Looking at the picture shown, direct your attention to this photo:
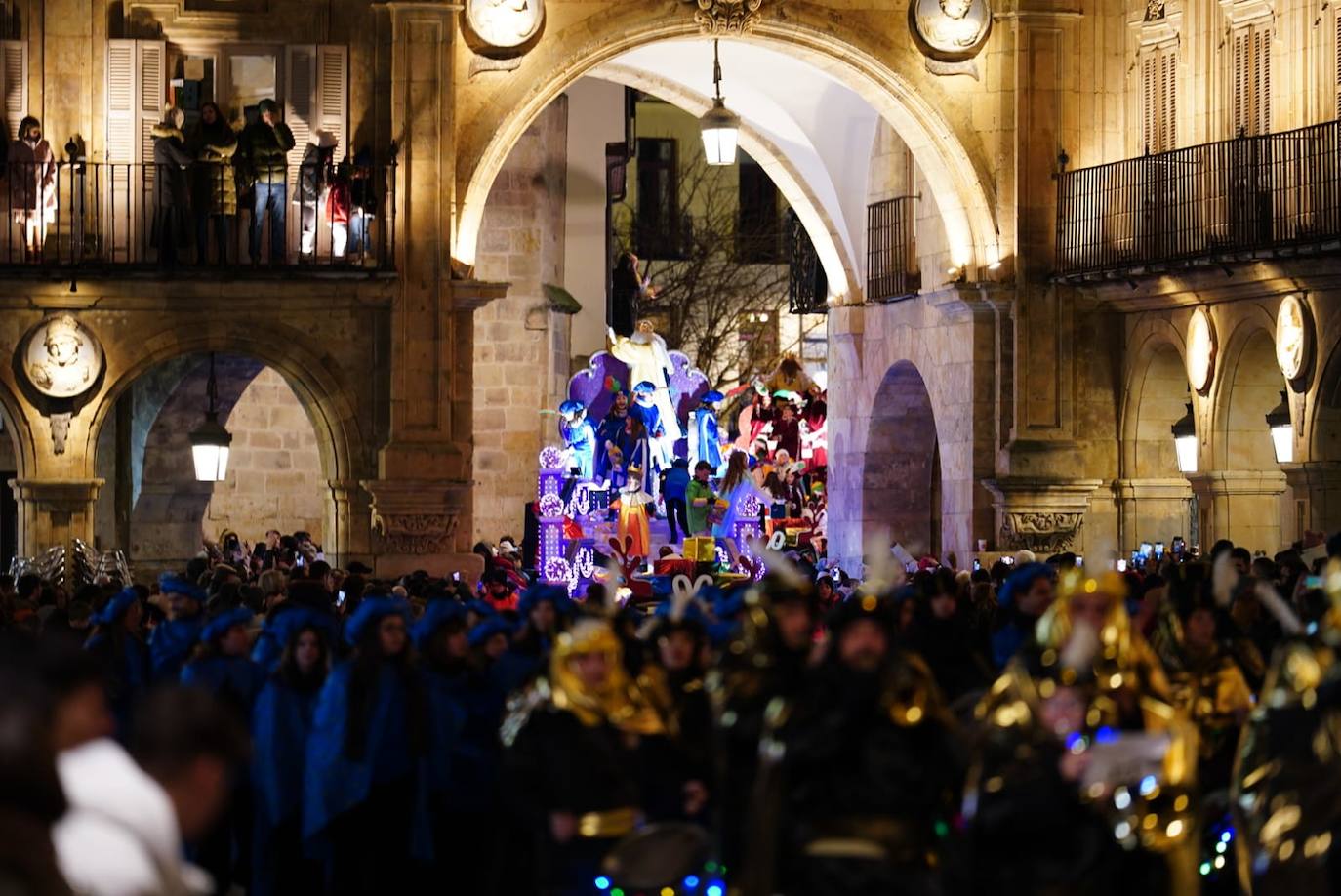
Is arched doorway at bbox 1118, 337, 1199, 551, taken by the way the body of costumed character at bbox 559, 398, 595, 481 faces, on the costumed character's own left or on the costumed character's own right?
on the costumed character's own left

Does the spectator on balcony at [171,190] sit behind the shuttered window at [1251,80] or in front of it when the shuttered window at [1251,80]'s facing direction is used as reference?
in front

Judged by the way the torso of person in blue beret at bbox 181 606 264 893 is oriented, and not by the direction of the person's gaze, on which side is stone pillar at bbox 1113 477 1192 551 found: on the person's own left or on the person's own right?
on the person's own left

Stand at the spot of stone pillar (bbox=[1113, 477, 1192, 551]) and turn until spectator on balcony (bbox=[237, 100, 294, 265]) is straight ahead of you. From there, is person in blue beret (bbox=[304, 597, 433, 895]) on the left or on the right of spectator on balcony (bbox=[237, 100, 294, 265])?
left

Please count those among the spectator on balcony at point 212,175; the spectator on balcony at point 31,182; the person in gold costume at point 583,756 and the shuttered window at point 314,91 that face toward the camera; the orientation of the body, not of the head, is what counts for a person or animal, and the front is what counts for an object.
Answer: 4

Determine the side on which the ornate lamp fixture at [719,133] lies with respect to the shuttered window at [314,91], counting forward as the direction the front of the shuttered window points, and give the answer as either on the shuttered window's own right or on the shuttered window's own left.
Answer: on the shuttered window's own left

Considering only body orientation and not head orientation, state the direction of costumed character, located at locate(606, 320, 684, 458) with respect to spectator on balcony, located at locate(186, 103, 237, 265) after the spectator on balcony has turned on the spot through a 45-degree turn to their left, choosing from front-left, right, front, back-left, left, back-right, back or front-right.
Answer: left

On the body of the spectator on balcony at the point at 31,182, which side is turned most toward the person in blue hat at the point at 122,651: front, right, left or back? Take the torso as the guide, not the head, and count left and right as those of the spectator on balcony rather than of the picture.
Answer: front

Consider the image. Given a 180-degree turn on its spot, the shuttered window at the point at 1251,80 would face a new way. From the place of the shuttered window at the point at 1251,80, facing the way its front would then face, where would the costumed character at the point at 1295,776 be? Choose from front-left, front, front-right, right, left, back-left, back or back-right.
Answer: back-right

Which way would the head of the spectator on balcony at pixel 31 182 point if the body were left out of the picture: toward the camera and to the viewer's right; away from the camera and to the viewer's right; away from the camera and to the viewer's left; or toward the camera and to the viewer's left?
toward the camera and to the viewer's right

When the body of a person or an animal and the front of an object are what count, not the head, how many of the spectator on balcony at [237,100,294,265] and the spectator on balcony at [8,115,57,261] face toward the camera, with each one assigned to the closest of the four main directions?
2

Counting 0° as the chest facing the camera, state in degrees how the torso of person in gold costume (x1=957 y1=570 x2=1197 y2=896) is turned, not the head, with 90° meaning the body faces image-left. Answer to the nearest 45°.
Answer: approximately 0°
